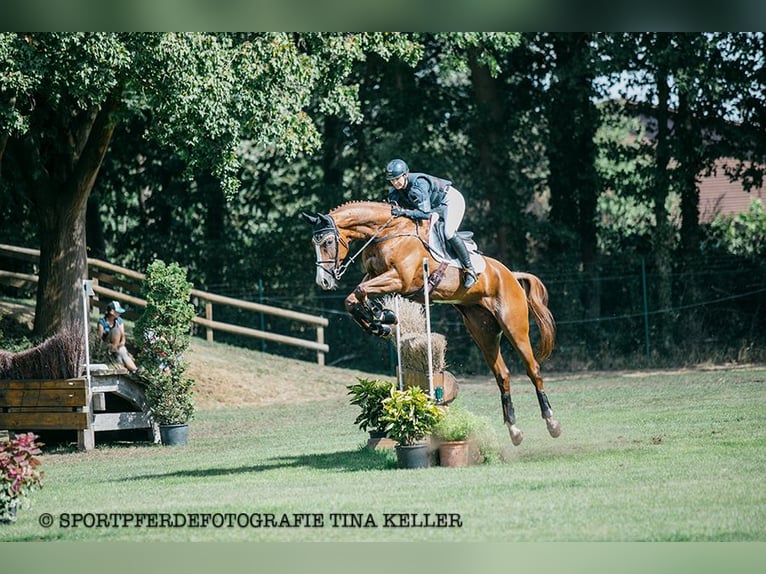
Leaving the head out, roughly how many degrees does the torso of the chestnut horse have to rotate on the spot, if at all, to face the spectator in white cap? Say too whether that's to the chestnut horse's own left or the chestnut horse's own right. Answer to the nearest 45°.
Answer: approximately 45° to the chestnut horse's own right

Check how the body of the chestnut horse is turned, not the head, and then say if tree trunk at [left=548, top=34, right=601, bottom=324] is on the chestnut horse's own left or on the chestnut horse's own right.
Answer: on the chestnut horse's own right

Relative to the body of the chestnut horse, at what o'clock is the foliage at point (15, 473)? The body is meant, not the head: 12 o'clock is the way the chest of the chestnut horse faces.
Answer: The foliage is roughly at 11 o'clock from the chestnut horse.

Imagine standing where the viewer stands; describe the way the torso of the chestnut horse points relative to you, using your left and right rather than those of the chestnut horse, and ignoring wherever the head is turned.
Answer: facing to the left of the viewer

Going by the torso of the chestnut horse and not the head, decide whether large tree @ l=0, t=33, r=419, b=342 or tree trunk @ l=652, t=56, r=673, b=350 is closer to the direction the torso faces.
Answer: the large tree

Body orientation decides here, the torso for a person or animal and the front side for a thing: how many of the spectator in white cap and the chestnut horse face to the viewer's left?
1

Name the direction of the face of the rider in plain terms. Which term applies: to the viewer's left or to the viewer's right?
to the viewer's left

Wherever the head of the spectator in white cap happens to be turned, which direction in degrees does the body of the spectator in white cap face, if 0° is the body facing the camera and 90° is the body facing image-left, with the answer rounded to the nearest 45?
approximately 315°

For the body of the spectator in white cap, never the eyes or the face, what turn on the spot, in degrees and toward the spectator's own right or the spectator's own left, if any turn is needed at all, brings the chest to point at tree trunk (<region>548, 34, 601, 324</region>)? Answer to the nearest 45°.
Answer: approximately 90° to the spectator's own left
